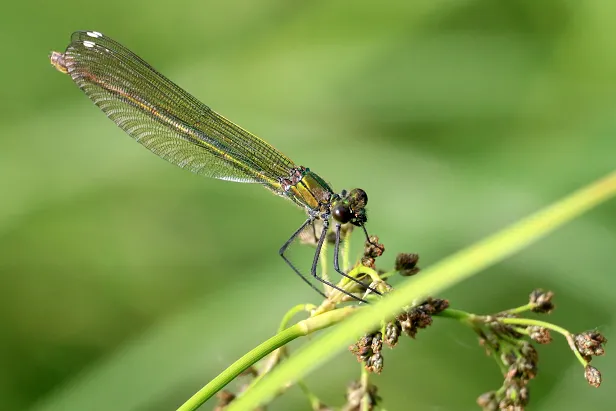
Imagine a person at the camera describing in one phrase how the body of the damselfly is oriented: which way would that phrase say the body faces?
to the viewer's right
